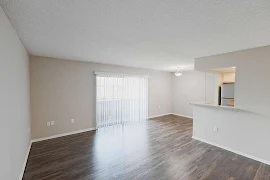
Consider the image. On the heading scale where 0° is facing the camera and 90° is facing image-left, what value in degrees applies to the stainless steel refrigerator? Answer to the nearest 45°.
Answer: approximately 0°

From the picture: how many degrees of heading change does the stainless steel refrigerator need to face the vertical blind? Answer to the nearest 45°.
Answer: approximately 90° to its right
